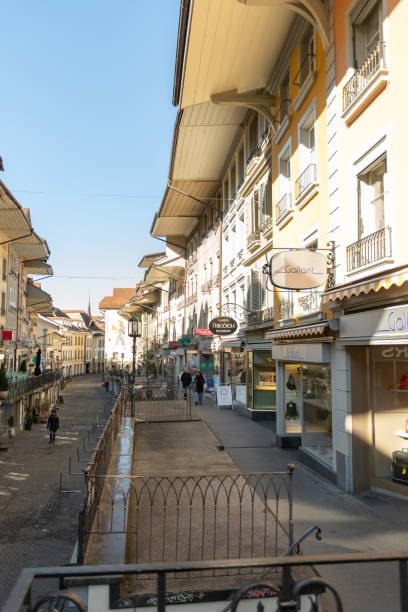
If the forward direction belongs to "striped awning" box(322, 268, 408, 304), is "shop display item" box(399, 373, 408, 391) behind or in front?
behind

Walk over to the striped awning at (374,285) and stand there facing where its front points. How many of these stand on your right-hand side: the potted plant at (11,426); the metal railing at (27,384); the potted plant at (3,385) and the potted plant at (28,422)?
4

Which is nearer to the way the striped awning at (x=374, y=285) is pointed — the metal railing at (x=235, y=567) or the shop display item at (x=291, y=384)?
the metal railing

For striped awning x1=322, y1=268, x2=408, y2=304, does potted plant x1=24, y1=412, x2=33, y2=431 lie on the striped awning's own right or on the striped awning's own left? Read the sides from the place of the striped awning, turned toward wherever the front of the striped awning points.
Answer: on the striped awning's own right

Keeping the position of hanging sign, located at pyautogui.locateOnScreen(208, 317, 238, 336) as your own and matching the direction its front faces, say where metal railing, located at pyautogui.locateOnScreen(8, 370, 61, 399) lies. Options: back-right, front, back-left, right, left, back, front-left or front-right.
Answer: back-right

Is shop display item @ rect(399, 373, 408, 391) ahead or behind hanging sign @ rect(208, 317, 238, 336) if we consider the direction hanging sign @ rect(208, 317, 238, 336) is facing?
ahead

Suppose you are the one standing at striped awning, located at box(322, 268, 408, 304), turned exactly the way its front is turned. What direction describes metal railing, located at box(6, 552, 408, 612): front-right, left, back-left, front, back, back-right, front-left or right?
front-left

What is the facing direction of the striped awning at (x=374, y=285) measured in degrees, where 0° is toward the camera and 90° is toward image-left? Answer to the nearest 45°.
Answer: approximately 45°
